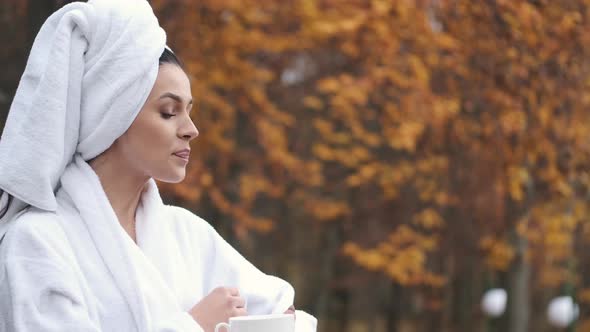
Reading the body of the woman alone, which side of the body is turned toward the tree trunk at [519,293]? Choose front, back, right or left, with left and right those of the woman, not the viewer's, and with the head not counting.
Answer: left

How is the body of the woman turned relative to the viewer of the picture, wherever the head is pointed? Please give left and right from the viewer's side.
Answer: facing the viewer and to the right of the viewer

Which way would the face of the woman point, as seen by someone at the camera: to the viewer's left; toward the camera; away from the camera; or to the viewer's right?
to the viewer's right
